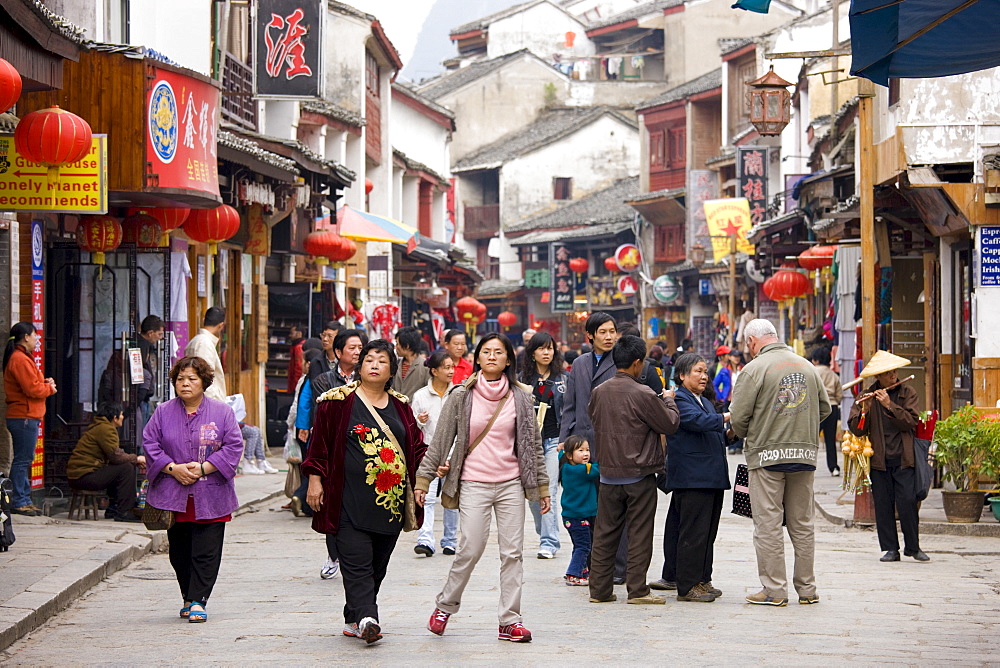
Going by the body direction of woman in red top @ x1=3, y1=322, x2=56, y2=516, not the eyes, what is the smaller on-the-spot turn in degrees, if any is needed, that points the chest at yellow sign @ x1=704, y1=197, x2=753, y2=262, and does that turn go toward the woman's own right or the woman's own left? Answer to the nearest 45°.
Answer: approximately 45° to the woman's own left

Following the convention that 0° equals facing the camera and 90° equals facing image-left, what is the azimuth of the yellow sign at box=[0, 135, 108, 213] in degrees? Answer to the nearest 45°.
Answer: approximately 0°

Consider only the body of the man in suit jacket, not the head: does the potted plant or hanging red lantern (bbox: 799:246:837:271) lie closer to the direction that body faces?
the potted plant

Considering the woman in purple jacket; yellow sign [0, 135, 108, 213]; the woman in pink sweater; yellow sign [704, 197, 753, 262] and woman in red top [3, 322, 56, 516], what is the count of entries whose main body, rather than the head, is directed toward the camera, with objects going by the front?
4

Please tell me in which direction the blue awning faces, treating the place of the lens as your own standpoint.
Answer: facing to the left of the viewer

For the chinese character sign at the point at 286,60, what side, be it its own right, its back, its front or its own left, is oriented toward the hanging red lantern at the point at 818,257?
left

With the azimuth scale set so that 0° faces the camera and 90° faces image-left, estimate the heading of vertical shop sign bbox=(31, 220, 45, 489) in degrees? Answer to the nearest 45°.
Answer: approximately 315°
